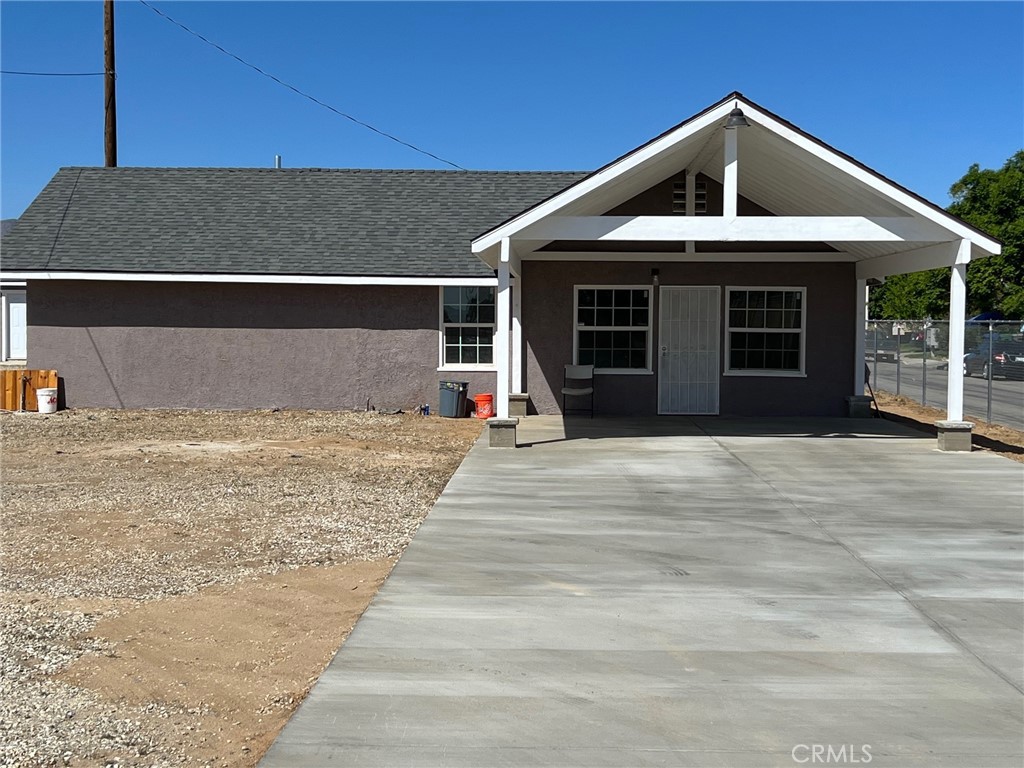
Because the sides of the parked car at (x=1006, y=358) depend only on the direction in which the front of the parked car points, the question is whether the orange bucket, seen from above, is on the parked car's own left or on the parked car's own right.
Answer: on the parked car's own left

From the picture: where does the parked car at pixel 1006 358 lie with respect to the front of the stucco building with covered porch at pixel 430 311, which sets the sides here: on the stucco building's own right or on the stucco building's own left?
on the stucco building's own left

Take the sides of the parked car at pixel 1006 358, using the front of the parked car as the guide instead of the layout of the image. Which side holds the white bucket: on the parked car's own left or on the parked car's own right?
on the parked car's own left

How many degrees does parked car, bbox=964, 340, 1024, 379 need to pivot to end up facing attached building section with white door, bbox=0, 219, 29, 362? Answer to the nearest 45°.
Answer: approximately 45° to its left

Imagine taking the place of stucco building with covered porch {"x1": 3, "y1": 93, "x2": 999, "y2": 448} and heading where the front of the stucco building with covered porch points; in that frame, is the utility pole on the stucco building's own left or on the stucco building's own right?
on the stucco building's own right

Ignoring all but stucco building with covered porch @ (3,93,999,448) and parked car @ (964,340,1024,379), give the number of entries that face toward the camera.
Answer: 1

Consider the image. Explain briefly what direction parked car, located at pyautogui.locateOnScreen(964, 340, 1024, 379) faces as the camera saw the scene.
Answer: facing away from the viewer and to the left of the viewer

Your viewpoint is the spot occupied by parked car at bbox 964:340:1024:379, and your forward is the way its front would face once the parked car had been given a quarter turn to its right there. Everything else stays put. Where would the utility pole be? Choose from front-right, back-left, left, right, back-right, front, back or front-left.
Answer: back-left

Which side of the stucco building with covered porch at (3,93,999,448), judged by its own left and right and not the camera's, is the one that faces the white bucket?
right

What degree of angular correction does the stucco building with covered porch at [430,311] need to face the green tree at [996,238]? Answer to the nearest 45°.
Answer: approximately 135° to its left

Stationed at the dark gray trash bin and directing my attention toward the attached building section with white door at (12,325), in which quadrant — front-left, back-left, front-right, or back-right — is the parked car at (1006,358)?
back-right

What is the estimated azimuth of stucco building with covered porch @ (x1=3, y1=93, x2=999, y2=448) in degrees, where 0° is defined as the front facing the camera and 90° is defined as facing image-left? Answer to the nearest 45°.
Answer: approximately 0°

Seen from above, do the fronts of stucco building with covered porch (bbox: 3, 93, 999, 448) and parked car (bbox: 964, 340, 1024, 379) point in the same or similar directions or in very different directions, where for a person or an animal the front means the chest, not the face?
very different directions
